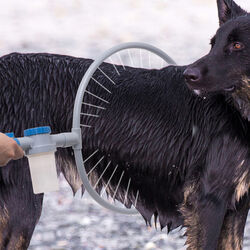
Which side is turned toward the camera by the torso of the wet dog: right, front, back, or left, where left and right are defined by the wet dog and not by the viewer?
right
